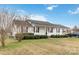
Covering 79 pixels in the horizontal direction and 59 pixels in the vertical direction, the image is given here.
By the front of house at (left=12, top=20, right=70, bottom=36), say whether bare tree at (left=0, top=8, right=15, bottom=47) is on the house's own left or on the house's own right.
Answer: on the house's own right

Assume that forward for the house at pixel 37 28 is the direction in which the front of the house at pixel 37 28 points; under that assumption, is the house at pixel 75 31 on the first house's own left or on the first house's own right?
on the first house's own left

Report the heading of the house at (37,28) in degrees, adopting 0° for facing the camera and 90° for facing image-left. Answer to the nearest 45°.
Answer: approximately 315°
